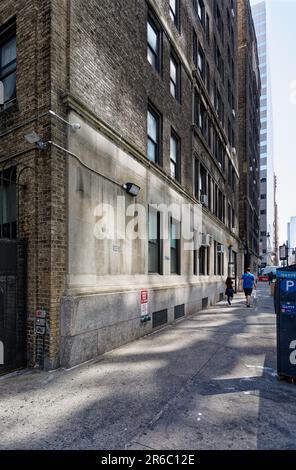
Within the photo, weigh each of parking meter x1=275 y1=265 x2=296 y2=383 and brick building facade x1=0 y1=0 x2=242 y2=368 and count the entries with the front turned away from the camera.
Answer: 0

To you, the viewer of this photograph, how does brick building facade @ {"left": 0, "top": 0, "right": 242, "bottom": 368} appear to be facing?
facing the viewer and to the right of the viewer

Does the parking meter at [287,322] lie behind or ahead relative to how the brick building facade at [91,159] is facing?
ahead

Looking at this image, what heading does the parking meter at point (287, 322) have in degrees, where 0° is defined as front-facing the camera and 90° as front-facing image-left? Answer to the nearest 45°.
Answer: approximately 45°
